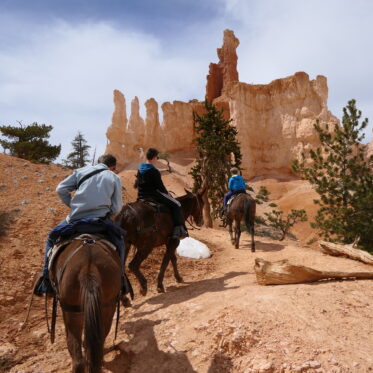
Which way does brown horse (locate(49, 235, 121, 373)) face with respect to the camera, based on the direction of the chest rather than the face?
away from the camera

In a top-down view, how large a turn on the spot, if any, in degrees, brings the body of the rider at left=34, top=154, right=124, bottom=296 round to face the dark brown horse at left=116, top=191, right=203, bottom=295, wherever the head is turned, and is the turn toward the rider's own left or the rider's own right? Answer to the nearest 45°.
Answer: approximately 45° to the rider's own right

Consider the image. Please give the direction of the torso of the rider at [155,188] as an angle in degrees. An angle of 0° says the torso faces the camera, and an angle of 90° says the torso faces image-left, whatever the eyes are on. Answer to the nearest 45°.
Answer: approximately 225°

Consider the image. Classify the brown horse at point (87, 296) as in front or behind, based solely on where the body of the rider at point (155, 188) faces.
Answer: behind

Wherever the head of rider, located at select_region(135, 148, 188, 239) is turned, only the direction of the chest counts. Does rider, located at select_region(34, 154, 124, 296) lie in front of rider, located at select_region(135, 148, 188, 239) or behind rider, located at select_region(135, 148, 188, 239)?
behind

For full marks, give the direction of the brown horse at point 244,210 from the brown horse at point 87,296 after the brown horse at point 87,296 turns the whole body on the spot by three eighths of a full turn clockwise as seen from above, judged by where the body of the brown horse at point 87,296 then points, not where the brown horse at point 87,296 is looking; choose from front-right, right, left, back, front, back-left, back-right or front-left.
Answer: left

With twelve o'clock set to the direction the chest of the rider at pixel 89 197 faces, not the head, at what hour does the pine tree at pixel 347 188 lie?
The pine tree is roughly at 2 o'clock from the rider.

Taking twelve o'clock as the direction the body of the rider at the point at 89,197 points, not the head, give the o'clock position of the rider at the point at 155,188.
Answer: the rider at the point at 155,188 is roughly at 1 o'clock from the rider at the point at 89,197.

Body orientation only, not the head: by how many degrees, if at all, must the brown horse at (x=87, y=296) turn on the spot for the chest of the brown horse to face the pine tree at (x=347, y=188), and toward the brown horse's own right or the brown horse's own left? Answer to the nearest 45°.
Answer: approximately 45° to the brown horse's own right

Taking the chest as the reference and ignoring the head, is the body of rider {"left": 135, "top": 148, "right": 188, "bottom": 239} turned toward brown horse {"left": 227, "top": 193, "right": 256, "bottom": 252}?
yes

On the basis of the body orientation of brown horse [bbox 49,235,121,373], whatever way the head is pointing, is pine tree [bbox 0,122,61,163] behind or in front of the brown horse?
in front

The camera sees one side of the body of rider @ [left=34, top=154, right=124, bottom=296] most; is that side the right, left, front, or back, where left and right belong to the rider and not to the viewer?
back
